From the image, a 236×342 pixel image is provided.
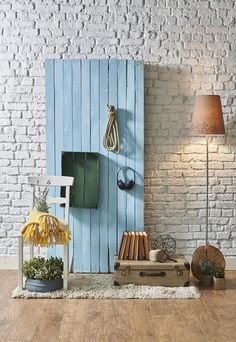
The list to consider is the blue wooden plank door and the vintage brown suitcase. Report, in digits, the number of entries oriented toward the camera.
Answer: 2

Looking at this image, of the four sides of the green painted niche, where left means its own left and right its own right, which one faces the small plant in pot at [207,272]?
left

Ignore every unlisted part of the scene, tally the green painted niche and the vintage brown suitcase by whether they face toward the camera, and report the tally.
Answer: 2

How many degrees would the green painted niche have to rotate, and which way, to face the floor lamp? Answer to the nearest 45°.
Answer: approximately 90° to its left

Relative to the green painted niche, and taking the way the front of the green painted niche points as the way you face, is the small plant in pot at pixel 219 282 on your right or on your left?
on your left

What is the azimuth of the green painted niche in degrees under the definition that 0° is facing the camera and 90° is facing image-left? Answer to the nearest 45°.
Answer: approximately 0°
